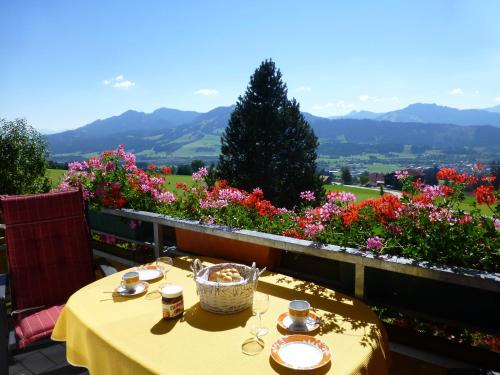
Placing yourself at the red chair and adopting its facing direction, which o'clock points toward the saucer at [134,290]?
The saucer is roughly at 1 o'clock from the red chair.

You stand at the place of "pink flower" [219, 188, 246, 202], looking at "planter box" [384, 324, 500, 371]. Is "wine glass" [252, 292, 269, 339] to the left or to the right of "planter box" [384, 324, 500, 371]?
right

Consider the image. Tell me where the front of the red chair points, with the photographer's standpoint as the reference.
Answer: facing the viewer and to the right of the viewer

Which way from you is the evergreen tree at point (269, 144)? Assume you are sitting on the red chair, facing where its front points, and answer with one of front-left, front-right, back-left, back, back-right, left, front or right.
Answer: left

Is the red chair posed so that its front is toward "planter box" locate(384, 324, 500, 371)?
yes

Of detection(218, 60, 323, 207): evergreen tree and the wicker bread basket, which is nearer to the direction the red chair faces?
the wicker bread basket

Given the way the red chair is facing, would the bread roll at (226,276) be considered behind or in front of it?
in front

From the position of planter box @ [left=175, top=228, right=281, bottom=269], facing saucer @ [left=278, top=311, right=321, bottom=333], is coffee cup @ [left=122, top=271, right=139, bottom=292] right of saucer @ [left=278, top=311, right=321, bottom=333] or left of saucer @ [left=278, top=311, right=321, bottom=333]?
right

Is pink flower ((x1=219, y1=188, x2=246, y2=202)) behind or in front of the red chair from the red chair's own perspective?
in front

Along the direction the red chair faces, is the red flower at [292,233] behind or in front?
in front

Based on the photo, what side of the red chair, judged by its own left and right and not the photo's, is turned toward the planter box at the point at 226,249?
left

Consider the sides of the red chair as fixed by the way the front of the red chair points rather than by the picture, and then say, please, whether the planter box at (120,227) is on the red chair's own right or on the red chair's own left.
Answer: on the red chair's own left
